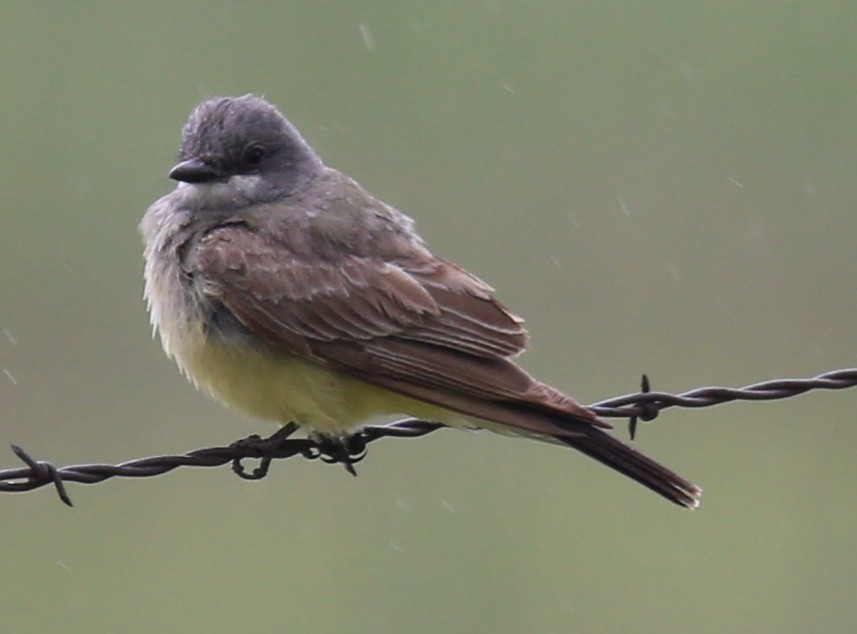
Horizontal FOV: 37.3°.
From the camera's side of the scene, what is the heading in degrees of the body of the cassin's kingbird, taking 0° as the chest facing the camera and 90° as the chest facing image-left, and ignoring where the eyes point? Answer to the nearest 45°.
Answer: approximately 90°
